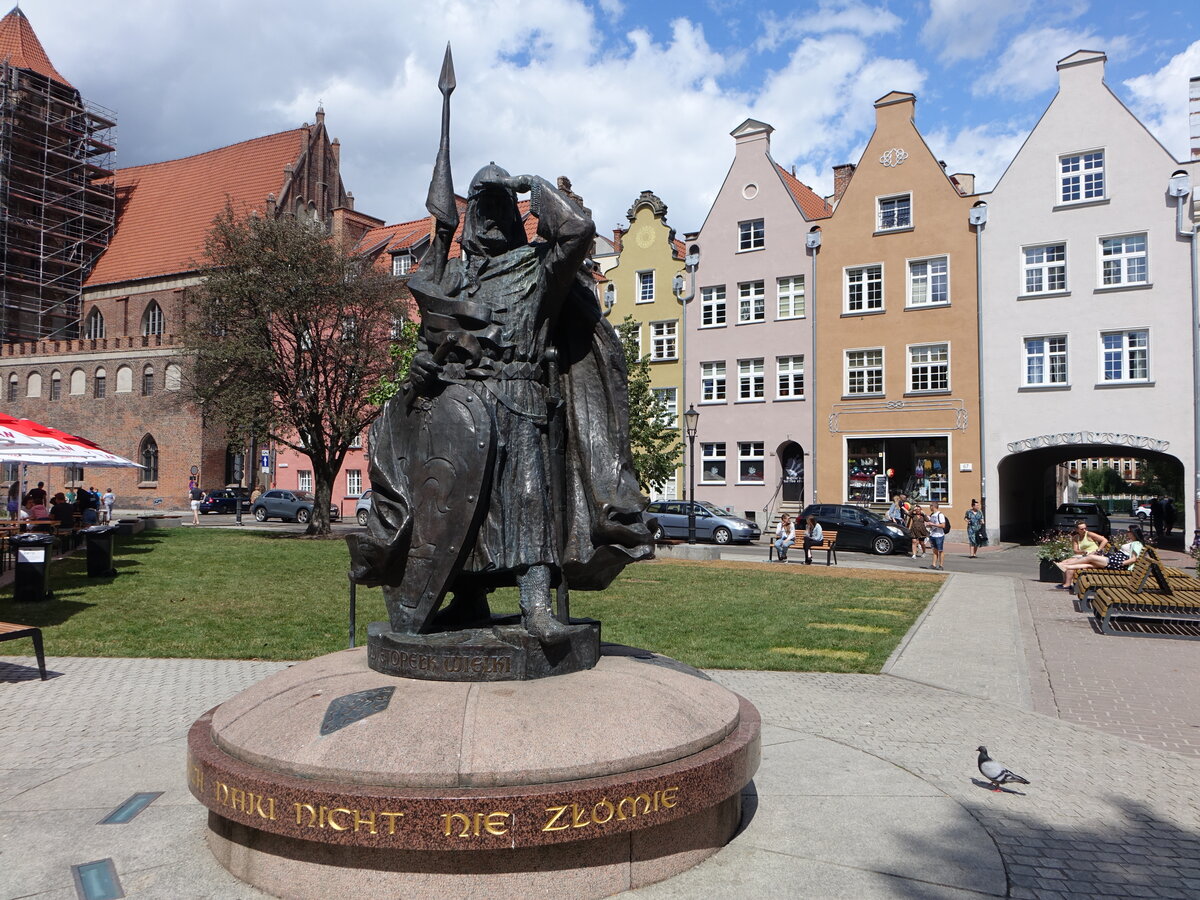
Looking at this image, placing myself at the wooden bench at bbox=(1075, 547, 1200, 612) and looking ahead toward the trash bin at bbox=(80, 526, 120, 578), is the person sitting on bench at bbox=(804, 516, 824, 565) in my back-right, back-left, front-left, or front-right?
front-right

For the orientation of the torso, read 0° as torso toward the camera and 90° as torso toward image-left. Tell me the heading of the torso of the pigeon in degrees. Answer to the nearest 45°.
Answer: approximately 90°

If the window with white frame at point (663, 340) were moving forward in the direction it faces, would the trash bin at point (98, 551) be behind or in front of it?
in front

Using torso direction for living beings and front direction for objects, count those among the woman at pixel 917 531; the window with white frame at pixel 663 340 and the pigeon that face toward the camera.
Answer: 2

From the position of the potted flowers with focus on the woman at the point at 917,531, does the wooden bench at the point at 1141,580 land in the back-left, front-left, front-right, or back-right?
back-left

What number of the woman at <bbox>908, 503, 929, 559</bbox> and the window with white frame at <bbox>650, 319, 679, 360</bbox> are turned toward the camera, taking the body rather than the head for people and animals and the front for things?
2

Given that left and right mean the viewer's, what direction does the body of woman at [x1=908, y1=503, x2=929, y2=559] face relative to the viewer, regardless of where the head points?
facing the viewer

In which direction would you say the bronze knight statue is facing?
toward the camera

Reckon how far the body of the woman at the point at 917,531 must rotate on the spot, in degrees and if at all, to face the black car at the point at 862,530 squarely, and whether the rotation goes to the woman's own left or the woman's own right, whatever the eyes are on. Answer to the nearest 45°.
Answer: approximately 135° to the woman's own right

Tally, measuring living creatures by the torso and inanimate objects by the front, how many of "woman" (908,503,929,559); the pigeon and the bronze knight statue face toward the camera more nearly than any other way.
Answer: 2

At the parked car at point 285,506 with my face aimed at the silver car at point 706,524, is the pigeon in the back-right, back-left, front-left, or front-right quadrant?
front-right
